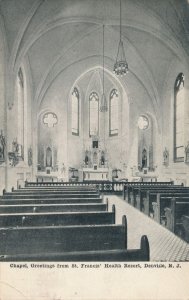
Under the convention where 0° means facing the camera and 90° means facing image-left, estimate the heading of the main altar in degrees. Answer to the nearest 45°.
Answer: approximately 0°
